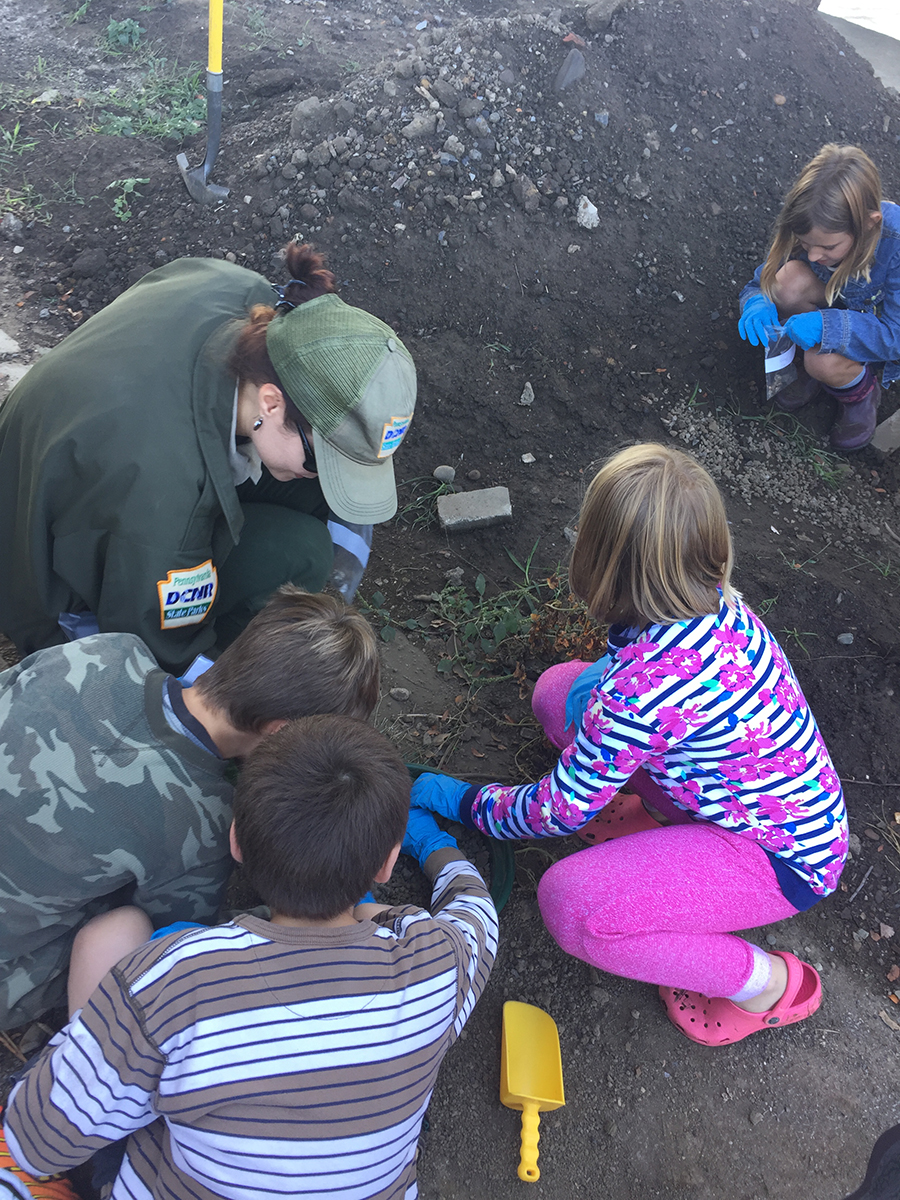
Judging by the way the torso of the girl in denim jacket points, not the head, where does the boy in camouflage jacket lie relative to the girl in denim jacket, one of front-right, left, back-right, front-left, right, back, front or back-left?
front-left

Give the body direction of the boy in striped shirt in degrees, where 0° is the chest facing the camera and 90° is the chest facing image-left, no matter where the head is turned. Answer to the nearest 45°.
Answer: approximately 180°

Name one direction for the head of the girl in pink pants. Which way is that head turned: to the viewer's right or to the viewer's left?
to the viewer's left

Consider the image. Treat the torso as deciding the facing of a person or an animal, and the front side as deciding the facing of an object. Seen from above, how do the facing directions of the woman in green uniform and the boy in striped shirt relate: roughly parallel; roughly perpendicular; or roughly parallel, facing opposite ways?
roughly perpendicular

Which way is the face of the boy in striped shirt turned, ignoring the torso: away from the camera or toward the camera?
away from the camera

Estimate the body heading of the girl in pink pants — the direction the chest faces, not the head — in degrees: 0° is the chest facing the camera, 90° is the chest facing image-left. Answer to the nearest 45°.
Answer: approximately 90°

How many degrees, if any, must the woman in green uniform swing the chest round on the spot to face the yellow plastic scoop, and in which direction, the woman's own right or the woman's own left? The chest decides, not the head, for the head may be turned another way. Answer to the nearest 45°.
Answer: approximately 45° to the woman's own right

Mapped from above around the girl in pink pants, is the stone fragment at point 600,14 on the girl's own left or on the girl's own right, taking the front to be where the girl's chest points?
on the girl's own right

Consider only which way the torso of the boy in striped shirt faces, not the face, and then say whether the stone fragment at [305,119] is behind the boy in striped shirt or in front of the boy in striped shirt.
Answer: in front

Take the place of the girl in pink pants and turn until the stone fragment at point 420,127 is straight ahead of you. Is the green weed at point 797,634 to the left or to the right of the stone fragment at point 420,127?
right

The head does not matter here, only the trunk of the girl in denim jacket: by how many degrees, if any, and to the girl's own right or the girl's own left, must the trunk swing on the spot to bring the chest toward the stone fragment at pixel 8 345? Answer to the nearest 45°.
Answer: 0° — they already face it

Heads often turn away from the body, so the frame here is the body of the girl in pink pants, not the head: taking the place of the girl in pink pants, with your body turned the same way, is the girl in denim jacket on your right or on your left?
on your right

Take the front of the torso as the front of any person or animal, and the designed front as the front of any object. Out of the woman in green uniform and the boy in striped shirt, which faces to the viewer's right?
the woman in green uniform

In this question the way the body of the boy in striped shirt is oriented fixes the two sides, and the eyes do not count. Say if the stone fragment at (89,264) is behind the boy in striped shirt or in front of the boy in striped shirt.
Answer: in front

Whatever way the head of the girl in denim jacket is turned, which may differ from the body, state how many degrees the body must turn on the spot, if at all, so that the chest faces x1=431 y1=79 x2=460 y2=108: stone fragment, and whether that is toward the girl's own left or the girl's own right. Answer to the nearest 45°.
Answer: approximately 45° to the girl's own right
